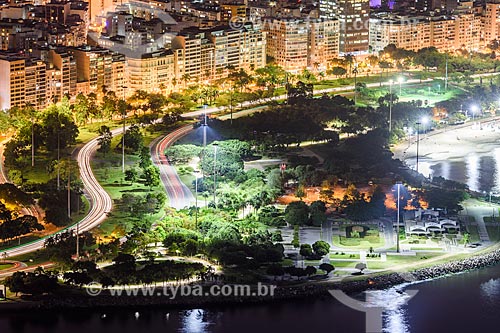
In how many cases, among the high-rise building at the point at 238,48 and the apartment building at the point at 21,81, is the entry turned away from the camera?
0

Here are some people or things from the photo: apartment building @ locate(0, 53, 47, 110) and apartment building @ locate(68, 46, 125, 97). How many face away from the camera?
0

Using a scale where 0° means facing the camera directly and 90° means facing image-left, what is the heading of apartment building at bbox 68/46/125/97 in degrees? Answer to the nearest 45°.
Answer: approximately 315°

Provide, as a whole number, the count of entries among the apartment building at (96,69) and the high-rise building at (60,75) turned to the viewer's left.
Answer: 0

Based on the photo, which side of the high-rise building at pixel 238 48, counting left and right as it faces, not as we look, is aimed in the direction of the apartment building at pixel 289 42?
left

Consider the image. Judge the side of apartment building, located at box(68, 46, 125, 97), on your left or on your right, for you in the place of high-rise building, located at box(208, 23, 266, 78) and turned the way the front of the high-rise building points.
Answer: on your right

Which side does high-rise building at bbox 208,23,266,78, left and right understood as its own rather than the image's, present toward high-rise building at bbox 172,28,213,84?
right

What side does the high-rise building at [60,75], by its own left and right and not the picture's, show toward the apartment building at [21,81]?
right

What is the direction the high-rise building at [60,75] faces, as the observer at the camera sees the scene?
facing the viewer and to the right of the viewer
